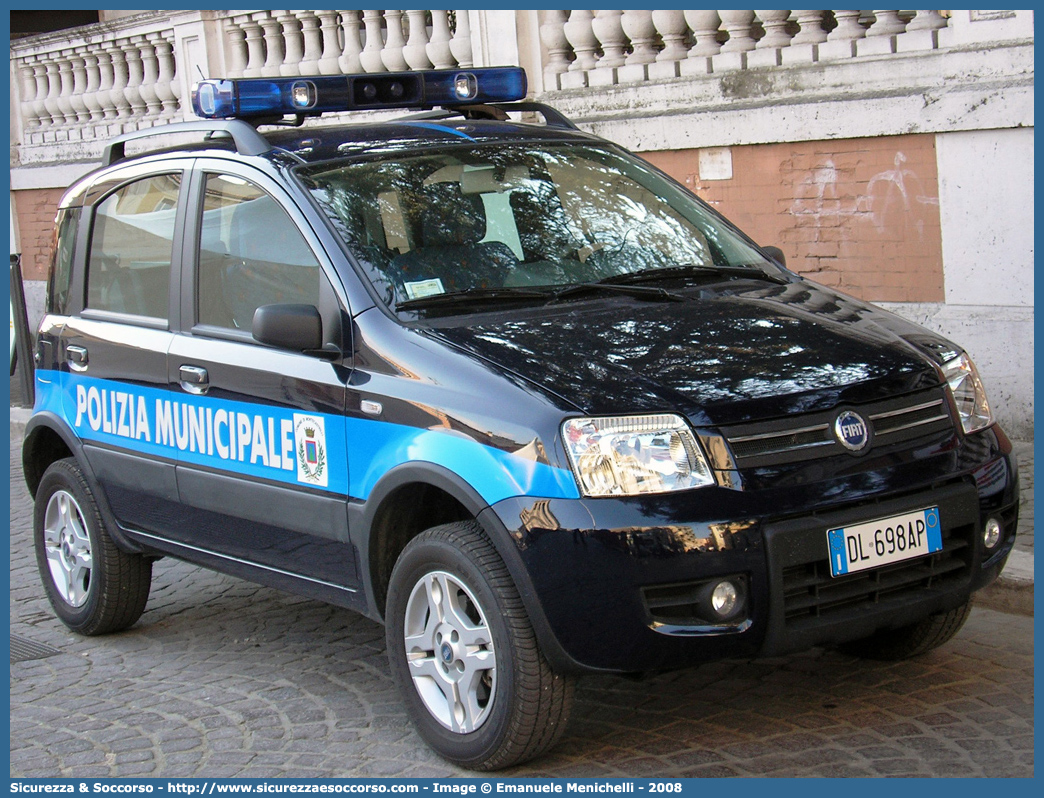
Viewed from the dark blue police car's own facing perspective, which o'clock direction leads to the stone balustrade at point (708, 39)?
The stone balustrade is roughly at 8 o'clock from the dark blue police car.

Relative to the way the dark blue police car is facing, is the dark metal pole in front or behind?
behind

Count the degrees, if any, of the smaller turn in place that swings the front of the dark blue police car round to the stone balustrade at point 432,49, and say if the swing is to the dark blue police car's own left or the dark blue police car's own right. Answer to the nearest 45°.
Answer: approximately 135° to the dark blue police car's own left

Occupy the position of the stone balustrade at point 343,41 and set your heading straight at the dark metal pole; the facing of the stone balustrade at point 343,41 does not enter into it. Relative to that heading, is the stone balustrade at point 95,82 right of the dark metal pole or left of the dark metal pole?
right

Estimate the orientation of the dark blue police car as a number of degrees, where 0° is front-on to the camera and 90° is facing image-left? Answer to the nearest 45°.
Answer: approximately 315°

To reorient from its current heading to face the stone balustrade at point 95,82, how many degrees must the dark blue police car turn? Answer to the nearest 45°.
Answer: approximately 135° to its left

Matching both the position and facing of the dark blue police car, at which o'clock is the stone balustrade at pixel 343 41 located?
The stone balustrade is roughly at 7 o'clock from the dark blue police car.
